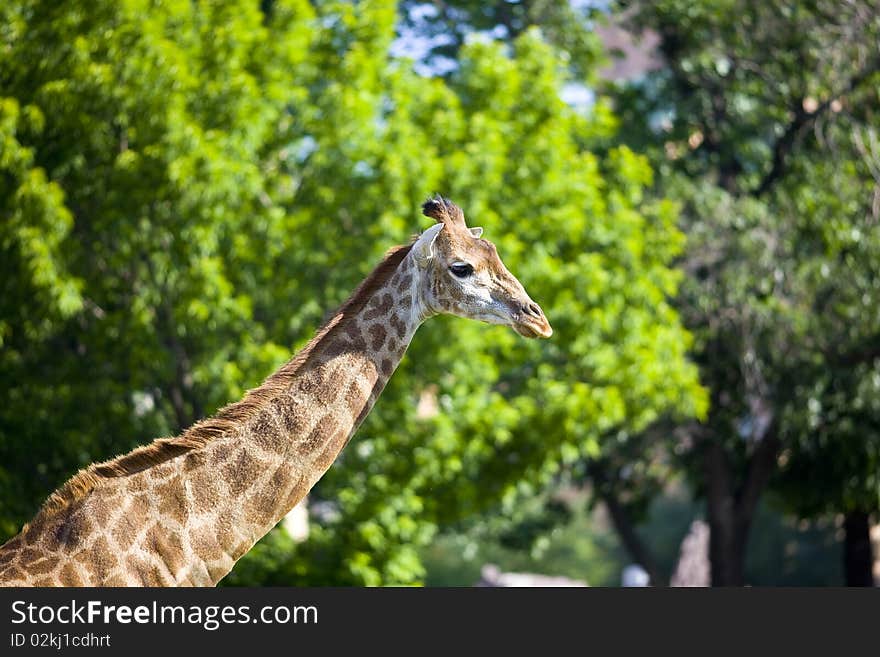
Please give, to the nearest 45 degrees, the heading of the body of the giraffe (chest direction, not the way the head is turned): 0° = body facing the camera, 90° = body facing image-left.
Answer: approximately 270°

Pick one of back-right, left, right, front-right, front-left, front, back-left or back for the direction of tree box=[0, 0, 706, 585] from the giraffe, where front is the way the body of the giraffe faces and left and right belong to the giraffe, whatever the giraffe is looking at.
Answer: left

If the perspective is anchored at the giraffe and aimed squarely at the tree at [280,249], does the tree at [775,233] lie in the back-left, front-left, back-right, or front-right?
front-right

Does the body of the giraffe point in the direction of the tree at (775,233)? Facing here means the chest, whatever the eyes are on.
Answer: no
